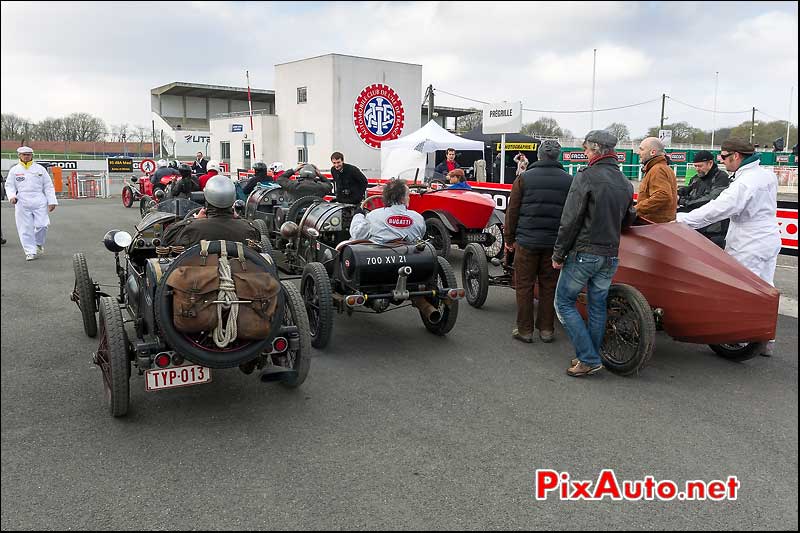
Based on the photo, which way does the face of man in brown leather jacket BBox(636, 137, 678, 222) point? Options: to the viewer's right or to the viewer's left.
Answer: to the viewer's left

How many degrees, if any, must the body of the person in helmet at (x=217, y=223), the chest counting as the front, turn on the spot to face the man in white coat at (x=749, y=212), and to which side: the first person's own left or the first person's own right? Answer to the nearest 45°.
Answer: approximately 90° to the first person's own right

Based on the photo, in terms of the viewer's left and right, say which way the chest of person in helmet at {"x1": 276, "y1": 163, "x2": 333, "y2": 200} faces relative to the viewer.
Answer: facing away from the viewer

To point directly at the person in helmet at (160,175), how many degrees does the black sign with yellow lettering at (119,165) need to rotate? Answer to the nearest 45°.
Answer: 0° — it already faces them

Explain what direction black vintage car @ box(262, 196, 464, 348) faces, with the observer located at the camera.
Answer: facing away from the viewer and to the left of the viewer

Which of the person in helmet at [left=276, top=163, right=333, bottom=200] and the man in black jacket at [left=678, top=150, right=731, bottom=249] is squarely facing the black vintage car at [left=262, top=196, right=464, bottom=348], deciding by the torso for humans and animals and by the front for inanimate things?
the man in black jacket

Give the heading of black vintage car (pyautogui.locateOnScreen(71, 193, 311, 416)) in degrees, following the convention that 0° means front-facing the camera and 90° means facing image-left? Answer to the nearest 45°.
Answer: approximately 135°

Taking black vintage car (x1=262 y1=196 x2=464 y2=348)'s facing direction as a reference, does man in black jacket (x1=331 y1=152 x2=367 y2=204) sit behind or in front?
in front

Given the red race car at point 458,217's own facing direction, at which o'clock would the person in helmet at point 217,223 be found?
The person in helmet is roughly at 8 o'clock from the red race car.

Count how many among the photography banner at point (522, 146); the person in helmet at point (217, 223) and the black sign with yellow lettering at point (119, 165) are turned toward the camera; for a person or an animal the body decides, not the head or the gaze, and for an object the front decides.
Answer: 2
